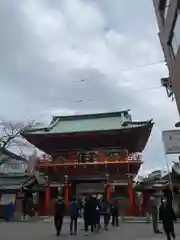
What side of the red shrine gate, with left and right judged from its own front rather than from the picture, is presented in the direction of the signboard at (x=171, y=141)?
front

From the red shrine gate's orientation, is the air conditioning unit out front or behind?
out front

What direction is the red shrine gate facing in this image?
toward the camera
